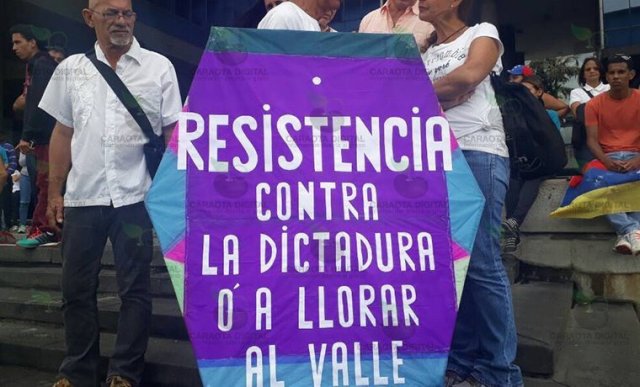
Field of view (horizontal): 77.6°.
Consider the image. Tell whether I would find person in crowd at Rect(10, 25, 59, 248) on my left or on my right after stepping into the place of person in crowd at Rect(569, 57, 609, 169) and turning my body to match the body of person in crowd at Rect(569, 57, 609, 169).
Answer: on my right

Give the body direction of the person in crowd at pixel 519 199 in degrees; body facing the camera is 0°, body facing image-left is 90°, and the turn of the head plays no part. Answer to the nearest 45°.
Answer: approximately 45°

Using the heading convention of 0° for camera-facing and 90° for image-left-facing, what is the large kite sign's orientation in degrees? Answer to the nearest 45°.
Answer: approximately 0°

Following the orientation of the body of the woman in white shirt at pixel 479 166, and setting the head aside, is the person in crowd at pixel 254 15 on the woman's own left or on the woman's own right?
on the woman's own right
